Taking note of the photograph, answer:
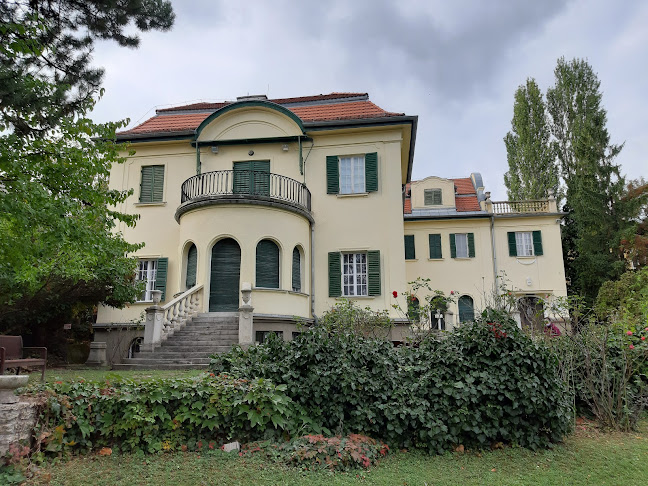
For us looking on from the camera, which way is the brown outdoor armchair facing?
facing the viewer and to the right of the viewer

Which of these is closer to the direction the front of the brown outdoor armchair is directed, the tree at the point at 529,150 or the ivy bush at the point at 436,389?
the ivy bush

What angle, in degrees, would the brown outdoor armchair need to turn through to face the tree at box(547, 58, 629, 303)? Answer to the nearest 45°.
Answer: approximately 45° to its left

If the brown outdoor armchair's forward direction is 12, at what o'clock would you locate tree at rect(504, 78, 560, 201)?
The tree is roughly at 10 o'clock from the brown outdoor armchair.

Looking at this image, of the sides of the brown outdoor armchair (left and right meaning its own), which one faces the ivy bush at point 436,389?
front

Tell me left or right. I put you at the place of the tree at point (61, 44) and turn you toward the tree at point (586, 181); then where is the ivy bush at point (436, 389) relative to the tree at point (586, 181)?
right

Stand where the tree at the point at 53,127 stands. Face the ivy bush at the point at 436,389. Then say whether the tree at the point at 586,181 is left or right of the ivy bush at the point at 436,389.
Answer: left

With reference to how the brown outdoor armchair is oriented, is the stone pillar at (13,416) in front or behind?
in front
